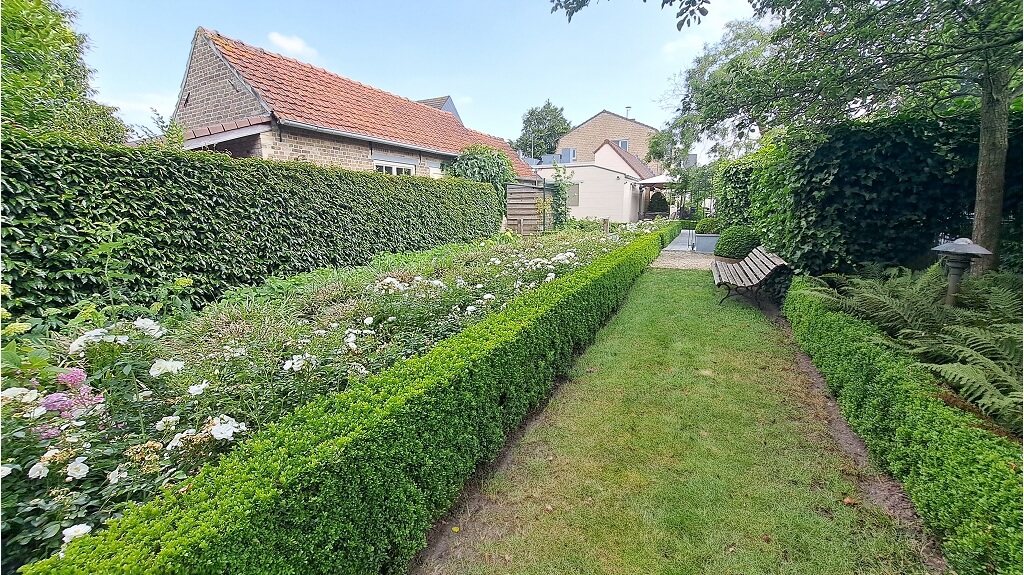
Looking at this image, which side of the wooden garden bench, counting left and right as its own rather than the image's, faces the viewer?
left

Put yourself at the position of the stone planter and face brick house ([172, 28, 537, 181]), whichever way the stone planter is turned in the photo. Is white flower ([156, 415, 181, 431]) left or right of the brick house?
left

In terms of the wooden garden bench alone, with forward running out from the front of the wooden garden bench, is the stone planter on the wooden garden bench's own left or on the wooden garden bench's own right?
on the wooden garden bench's own right

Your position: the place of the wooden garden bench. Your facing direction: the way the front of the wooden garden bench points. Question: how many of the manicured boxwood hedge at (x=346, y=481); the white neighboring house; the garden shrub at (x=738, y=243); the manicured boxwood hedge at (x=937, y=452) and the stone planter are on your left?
2

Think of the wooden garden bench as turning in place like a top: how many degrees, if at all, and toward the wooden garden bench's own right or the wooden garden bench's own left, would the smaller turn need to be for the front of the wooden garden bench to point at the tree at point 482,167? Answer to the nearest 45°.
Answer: approximately 45° to the wooden garden bench's own right

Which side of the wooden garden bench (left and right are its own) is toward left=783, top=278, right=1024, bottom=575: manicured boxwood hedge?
left

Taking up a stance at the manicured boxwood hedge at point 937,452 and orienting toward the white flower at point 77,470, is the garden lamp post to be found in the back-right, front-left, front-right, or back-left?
back-right

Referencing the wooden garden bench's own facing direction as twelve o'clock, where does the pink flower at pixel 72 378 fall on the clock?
The pink flower is roughly at 10 o'clock from the wooden garden bench.

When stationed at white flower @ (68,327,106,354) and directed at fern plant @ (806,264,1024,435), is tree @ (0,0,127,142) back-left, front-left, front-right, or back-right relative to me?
back-left

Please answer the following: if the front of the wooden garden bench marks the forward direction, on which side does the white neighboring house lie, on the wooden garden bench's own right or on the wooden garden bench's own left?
on the wooden garden bench's own right

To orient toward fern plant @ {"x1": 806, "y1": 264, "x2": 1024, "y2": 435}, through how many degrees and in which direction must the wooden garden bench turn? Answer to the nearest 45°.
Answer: approximately 90° to its left

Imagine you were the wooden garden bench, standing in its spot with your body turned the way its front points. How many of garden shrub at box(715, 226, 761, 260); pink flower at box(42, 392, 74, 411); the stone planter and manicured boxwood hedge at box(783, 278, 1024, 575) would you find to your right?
2
